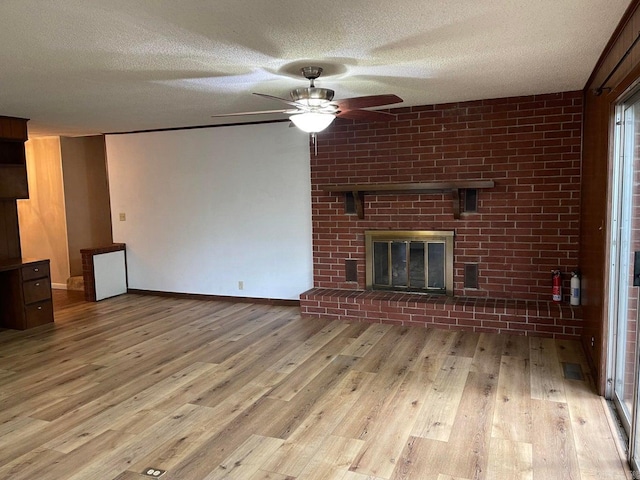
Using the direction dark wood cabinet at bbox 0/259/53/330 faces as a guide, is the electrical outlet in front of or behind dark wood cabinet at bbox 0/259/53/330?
in front

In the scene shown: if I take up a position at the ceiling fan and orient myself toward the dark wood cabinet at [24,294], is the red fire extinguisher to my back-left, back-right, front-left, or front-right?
back-right

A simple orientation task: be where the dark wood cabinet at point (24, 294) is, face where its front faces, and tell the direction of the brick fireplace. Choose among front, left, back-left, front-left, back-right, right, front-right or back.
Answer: front

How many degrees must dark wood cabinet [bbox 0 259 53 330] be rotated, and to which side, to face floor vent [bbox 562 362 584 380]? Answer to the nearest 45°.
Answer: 0° — it already faces it

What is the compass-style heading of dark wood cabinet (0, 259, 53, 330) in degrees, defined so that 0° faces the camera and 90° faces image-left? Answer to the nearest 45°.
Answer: approximately 315°

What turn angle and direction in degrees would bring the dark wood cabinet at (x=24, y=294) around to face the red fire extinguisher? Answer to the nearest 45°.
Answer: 0° — it already faces it
